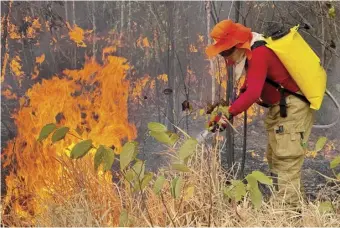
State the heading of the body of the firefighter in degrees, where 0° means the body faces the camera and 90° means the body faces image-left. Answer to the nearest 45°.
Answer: approximately 90°

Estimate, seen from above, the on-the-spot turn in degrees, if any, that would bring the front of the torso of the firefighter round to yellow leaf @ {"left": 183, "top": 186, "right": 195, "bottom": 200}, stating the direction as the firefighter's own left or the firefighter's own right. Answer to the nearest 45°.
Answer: approximately 45° to the firefighter's own left

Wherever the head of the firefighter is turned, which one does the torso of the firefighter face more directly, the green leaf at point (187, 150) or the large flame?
the large flame

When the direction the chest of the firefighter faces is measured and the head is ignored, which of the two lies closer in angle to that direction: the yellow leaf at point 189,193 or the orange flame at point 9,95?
the orange flame

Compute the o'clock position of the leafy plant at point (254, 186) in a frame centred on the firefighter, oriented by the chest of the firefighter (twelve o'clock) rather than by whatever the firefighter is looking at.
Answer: The leafy plant is roughly at 9 o'clock from the firefighter.
